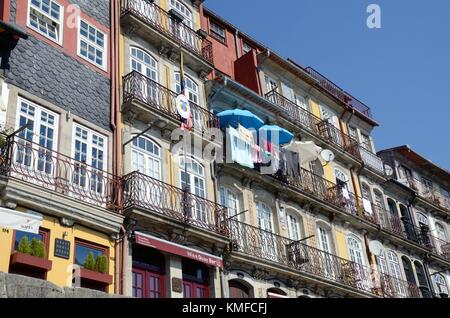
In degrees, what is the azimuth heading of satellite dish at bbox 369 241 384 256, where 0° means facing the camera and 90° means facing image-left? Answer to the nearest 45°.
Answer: approximately 315°

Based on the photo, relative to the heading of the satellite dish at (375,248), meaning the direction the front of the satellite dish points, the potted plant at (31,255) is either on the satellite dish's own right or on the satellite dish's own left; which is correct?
on the satellite dish's own right

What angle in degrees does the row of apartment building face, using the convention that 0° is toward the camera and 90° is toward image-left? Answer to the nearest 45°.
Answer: approximately 315°

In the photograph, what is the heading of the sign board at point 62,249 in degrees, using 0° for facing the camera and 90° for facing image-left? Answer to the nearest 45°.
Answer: approximately 315°

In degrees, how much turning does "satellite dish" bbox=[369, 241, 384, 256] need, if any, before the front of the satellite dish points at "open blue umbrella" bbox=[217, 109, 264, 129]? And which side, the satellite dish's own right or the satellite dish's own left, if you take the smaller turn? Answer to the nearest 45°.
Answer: approximately 90° to the satellite dish's own right

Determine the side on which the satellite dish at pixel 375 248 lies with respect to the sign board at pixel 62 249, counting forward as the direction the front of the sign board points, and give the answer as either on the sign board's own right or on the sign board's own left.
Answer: on the sign board's own left

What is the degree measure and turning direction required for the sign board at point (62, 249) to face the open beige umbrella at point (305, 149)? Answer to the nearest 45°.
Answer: approximately 90° to its left
